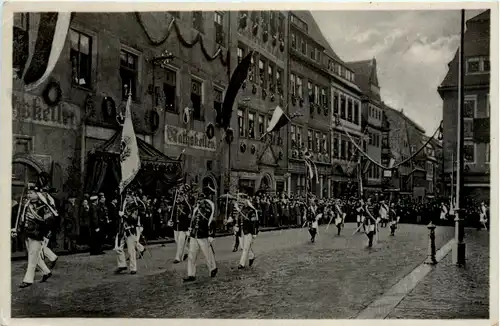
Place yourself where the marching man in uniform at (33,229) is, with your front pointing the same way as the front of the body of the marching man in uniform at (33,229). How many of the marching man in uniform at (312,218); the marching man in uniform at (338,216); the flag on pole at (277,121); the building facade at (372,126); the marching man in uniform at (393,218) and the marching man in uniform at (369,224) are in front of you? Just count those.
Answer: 0

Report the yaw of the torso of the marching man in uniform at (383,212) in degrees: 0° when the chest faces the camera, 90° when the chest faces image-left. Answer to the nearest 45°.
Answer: approximately 45°

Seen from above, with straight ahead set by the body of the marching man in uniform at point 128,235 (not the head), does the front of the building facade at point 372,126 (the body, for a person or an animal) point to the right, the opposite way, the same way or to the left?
to the left

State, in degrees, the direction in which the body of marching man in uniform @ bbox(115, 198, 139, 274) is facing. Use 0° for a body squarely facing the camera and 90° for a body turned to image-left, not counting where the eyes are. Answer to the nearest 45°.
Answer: approximately 45°

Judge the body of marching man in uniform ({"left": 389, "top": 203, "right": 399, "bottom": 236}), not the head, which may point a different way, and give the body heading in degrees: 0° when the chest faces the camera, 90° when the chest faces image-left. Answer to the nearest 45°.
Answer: approximately 45°

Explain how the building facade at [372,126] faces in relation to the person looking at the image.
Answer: facing the viewer and to the right of the viewer
